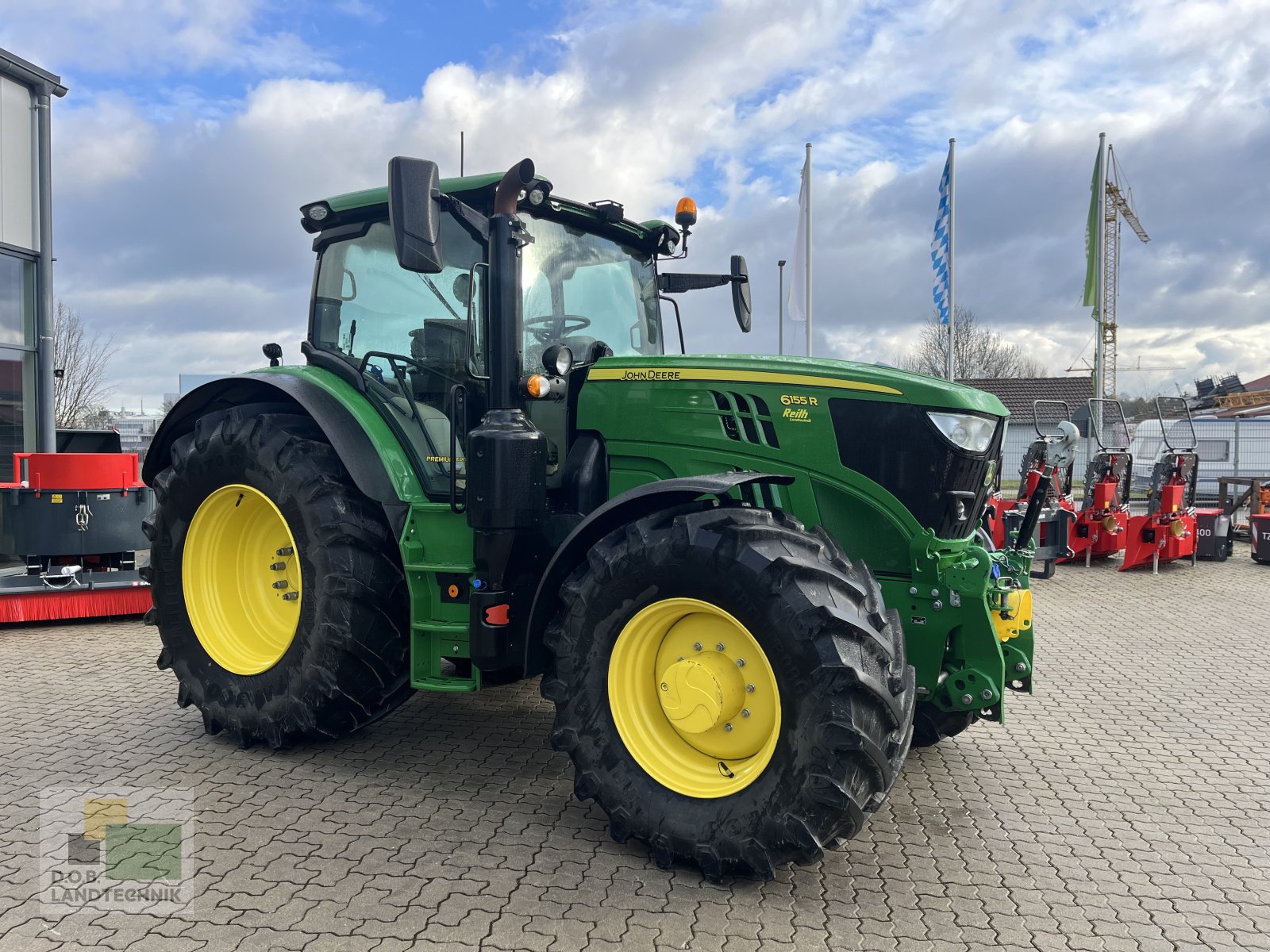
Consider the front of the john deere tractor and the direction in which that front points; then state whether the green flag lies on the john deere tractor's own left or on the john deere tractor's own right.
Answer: on the john deere tractor's own left

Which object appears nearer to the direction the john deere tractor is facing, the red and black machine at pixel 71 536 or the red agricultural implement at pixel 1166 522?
the red agricultural implement

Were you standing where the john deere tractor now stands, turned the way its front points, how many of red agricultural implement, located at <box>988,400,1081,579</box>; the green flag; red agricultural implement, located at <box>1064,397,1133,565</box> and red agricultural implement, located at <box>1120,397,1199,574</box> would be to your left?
4

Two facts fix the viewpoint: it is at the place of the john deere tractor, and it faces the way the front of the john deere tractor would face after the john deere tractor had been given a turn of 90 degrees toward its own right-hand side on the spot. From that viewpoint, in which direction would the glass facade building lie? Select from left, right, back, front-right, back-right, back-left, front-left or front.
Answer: right

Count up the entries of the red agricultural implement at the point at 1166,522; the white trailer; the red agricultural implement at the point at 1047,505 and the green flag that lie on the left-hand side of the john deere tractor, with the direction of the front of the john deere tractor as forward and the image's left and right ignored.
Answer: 4

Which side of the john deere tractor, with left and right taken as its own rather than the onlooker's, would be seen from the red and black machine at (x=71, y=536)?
back

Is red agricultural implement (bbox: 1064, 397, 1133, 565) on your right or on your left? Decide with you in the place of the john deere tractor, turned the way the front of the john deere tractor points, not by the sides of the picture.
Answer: on your left

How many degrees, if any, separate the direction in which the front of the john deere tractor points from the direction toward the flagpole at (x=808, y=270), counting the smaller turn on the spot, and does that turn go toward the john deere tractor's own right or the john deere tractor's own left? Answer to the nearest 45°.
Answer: approximately 135° to the john deere tractor's own left

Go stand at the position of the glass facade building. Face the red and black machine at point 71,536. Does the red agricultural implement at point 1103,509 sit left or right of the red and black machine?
left

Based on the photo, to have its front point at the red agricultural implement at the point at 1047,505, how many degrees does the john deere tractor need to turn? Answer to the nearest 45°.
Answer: approximately 90° to its left

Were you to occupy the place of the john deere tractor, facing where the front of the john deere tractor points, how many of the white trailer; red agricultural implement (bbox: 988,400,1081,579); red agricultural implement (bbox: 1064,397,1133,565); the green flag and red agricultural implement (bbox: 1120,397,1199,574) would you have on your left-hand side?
5

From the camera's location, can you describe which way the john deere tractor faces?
facing the viewer and to the right of the viewer

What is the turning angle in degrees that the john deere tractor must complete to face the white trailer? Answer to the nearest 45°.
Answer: approximately 90° to its left
